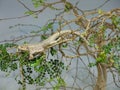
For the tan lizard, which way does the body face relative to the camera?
to the viewer's left
